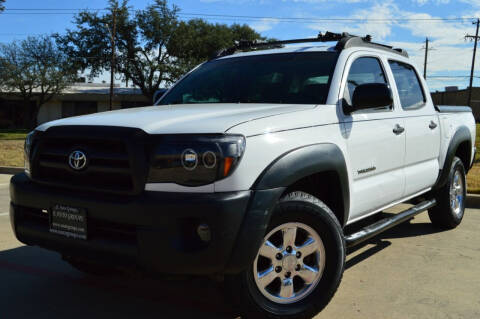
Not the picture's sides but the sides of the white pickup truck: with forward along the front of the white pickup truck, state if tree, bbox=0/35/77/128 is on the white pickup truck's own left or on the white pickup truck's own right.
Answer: on the white pickup truck's own right

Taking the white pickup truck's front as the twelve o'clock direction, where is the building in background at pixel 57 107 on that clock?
The building in background is roughly at 4 o'clock from the white pickup truck.

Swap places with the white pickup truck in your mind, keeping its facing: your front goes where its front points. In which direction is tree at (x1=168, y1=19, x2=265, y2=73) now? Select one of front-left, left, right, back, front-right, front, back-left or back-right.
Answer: back-right

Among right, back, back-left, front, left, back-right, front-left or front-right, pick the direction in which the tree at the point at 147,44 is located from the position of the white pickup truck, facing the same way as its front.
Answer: back-right

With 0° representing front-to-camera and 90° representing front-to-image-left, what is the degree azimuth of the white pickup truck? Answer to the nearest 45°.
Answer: approximately 45°
